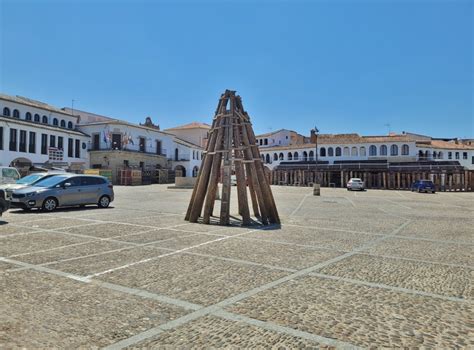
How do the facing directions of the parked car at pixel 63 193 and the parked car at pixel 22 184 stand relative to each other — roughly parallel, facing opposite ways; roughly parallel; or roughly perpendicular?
roughly parallel

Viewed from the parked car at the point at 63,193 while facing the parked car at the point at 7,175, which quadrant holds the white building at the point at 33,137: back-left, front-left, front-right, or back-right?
front-right

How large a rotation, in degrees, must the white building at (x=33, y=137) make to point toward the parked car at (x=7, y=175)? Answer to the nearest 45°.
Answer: approximately 45° to its right

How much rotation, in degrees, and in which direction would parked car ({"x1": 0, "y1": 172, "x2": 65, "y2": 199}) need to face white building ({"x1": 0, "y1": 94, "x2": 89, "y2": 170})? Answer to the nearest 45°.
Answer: approximately 135° to its right

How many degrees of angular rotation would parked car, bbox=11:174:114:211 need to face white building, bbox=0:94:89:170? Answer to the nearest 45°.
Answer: approximately 135° to its right

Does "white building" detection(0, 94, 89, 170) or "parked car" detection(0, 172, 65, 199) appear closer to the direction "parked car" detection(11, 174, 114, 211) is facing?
the parked car

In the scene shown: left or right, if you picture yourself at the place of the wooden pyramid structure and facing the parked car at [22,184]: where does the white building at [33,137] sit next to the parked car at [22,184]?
right

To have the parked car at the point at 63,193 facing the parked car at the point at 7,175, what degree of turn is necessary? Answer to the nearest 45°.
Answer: approximately 90° to its right

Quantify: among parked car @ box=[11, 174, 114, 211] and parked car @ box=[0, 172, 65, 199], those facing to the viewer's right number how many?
0

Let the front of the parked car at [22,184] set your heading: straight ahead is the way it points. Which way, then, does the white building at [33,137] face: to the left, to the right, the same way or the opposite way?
to the left

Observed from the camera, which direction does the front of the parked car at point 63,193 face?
facing the viewer and to the left of the viewer

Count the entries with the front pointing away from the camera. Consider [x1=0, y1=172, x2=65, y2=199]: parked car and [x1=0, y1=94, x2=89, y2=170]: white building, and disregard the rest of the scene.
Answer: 0

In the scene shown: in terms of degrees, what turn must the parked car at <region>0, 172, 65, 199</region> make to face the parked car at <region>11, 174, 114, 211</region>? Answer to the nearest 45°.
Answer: approximately 90° to its left
